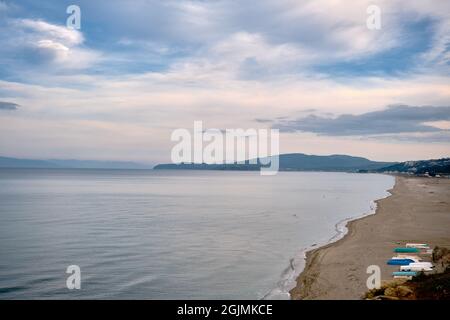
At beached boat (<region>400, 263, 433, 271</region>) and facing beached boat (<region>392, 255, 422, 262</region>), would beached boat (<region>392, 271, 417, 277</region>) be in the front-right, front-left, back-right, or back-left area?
back-left
